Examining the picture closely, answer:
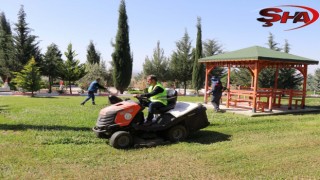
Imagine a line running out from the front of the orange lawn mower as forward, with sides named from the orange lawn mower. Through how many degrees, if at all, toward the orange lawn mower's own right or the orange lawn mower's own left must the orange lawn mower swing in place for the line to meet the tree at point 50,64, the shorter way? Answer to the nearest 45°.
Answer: approximately 90° to the orange lawn mower's own right

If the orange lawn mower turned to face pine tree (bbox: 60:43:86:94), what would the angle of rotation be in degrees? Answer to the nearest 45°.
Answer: approximately 135° to its right

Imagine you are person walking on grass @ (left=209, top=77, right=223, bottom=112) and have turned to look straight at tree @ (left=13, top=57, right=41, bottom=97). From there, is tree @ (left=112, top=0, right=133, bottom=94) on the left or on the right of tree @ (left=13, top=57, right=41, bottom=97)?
right

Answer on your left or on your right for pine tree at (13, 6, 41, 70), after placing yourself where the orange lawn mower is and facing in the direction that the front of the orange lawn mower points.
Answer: on your right

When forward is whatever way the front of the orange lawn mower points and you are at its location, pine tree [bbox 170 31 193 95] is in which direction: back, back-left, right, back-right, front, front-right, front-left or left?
back-right

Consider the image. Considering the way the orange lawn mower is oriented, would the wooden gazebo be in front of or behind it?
behind

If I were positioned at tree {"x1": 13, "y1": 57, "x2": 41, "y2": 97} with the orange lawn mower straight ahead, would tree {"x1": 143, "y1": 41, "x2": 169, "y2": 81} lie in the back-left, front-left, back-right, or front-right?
back-left

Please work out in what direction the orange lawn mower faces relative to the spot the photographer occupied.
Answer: facing the viewer and to the left of the viewer

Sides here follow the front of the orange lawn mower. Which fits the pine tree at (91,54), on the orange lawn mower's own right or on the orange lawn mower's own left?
on the orange lawn mower's own right

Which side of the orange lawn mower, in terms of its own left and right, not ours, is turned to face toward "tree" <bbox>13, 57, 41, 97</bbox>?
right
